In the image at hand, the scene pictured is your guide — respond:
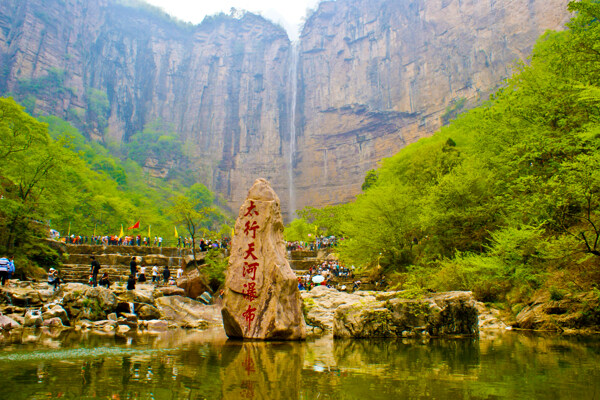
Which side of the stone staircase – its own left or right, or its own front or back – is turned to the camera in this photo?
front

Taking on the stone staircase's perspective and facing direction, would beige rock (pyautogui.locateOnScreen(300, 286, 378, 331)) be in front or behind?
in front

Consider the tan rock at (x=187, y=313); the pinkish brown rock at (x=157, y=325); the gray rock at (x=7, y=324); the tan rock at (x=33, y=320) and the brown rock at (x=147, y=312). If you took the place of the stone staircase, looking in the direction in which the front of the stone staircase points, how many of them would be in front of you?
5

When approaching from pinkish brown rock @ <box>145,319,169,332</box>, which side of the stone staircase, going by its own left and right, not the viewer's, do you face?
front

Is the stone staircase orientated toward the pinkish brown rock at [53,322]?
yes

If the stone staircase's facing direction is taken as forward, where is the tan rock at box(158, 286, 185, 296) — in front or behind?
in front

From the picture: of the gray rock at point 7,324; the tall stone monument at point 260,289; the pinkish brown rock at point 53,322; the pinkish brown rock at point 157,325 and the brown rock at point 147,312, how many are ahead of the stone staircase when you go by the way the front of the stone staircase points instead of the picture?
5

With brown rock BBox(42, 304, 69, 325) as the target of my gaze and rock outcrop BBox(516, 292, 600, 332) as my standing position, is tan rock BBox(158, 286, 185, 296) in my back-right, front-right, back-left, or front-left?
front-right

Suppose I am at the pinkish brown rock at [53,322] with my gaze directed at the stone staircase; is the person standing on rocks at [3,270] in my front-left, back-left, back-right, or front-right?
front-left

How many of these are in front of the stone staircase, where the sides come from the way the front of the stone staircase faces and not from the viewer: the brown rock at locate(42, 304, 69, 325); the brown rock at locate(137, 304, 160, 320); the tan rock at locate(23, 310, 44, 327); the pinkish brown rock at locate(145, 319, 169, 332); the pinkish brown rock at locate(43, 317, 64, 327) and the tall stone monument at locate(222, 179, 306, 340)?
6

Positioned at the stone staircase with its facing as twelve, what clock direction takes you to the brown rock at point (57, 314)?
The brown rock is roughly at 12 o'clock from the stone staircase.

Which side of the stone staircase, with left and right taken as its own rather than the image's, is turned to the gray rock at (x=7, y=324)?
front
